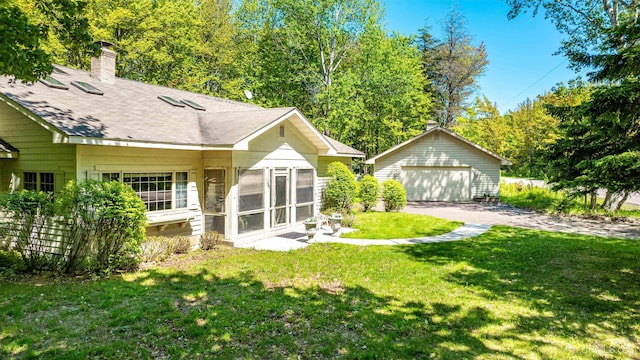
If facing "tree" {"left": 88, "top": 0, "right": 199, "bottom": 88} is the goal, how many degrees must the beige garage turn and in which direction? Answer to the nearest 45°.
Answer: approximately 90° to its right

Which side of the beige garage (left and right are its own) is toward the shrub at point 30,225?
front

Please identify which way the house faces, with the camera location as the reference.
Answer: facing the viewer and to the right of the viewer

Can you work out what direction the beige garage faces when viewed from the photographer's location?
facing the viewer

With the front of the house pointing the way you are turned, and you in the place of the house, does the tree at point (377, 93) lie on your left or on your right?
on your left

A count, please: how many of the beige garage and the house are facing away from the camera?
0

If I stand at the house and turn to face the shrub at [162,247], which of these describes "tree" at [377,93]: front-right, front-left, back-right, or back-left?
back-left

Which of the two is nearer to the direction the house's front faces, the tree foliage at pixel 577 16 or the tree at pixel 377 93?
the tree foliage

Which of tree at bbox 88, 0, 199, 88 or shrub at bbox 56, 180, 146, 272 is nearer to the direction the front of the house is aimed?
the shrub
